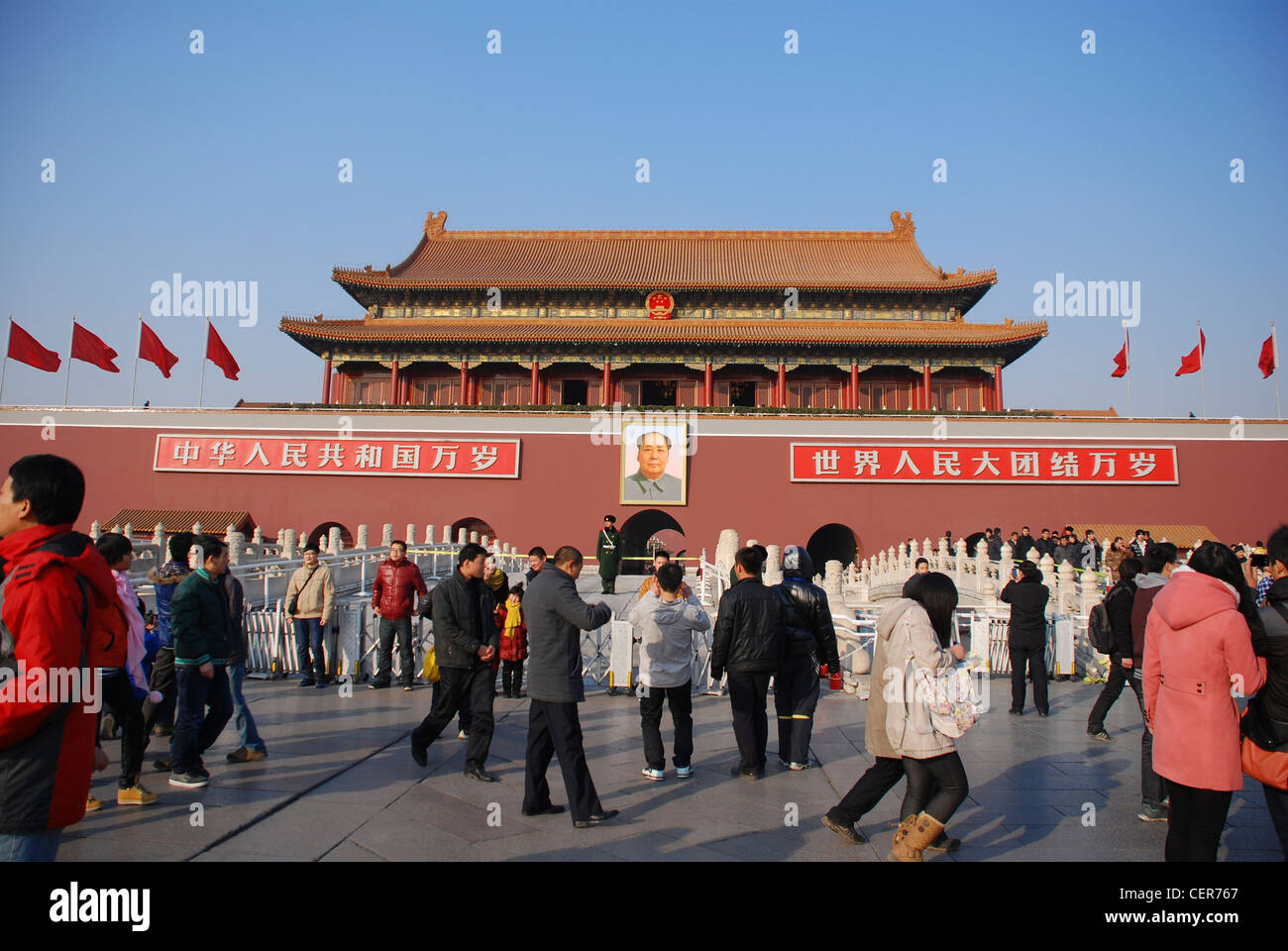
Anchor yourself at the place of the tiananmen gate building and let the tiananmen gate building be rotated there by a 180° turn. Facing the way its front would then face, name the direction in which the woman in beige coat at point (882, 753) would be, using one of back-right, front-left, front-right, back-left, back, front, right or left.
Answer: back

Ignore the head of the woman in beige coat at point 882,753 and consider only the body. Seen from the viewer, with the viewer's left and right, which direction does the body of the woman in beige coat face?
facing to the right of the viewer

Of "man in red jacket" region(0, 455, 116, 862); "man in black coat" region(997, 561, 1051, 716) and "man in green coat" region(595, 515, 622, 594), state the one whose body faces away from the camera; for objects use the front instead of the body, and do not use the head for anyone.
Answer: the man in black coat

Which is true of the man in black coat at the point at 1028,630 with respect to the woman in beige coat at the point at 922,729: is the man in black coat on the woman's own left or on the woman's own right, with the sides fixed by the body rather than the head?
on the woman's own left

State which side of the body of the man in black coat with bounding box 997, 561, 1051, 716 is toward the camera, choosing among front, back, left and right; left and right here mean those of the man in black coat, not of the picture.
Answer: back

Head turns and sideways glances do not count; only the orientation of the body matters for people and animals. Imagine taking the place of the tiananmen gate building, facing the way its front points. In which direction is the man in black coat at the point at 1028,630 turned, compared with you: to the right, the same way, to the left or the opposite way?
the opposite way

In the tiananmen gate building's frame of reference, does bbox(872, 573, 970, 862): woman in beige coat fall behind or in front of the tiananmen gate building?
in front

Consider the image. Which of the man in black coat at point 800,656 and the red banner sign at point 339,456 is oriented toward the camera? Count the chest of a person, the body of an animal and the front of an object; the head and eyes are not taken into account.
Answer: the red banner sign

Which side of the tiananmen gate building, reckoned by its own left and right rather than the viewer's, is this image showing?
front

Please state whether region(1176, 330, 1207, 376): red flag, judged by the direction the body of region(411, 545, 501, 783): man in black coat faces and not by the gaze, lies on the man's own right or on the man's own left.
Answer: on the man's own left

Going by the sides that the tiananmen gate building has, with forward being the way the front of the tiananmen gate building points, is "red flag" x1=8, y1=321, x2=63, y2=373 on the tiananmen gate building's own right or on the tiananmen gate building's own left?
on the tiananmen gate building's own right

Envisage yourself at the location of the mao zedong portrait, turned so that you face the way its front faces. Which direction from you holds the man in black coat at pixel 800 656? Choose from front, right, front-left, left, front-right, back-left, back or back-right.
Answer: front

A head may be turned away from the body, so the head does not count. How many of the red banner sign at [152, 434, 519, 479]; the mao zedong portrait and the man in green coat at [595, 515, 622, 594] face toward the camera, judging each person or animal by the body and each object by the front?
3
